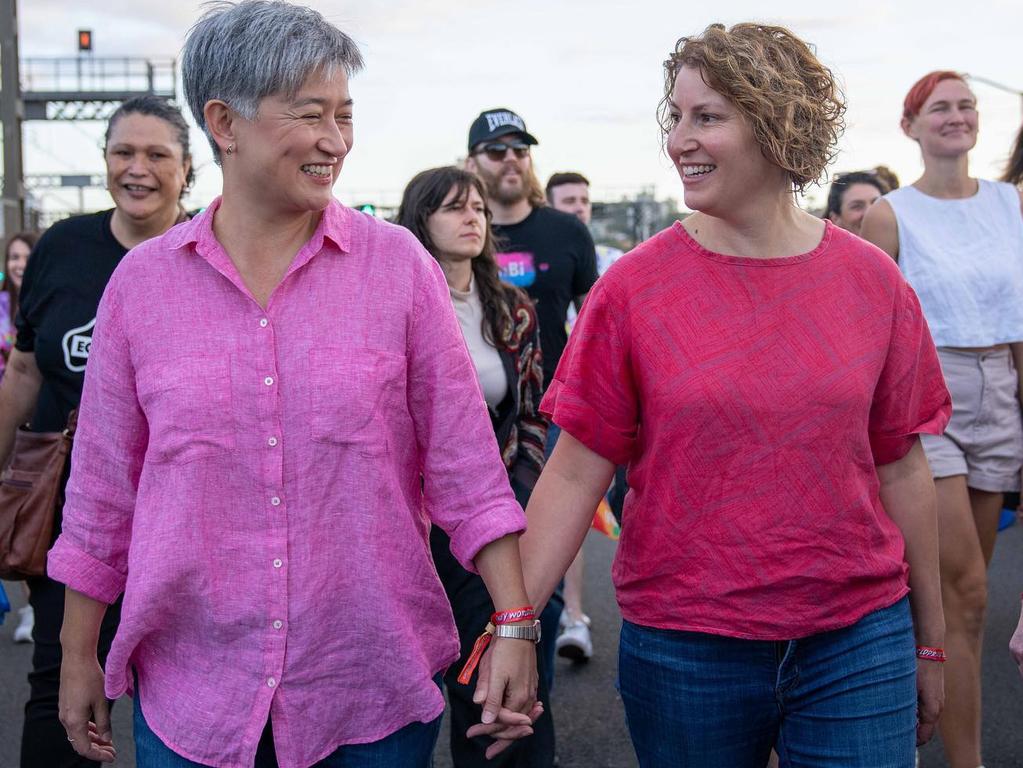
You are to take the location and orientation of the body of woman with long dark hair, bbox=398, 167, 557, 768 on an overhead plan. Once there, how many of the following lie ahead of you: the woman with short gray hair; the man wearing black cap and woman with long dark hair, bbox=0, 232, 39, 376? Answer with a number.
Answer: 1

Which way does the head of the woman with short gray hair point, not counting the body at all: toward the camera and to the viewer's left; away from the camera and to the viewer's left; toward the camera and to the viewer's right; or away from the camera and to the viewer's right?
toward the camera and to the viewer's right

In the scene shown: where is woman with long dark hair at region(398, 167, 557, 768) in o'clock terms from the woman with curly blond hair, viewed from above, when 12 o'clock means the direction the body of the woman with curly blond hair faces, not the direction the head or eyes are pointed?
The woman with long dark hair is roughly at 5 o'clock from the woman with curly blond hair.

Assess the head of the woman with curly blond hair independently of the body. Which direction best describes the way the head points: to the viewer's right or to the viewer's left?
to the viewer's left

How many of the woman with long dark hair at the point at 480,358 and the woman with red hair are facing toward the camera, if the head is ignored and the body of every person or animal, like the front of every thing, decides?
2

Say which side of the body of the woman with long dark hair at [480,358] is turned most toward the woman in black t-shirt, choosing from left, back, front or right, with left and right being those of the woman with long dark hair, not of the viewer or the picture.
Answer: right

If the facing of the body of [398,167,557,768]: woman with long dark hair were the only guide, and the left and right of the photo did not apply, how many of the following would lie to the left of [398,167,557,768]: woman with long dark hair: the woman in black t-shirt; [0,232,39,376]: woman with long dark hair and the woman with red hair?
1

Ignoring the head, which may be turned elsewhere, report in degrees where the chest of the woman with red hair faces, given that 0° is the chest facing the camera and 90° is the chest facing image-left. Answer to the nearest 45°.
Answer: approximately 0°

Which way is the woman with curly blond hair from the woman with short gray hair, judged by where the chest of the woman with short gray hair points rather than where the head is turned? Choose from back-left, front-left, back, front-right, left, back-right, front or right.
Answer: left

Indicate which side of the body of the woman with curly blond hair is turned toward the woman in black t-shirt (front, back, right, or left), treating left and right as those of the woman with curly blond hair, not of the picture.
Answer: right

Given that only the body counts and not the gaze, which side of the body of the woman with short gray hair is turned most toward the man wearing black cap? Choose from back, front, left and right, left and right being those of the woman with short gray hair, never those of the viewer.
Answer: back
